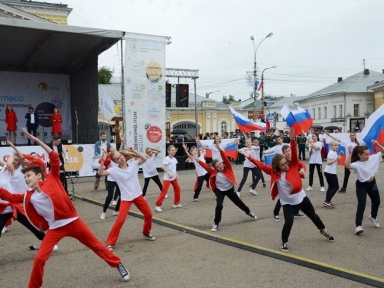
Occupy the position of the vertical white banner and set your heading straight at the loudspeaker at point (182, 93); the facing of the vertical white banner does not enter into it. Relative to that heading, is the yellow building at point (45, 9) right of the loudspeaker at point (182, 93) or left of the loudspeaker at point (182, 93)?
left

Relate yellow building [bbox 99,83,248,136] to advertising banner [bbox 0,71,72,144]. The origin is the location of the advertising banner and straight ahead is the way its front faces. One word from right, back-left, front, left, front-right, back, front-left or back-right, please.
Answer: left

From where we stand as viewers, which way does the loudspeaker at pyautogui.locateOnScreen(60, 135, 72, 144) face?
facing the viewer and to the right of the viewer

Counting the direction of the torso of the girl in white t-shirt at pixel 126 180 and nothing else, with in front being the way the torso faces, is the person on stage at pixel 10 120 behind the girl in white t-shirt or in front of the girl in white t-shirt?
behind

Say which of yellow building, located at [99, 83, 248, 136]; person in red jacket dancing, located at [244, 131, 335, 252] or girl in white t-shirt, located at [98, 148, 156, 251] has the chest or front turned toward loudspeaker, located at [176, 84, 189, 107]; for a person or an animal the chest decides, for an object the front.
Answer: the yellow building

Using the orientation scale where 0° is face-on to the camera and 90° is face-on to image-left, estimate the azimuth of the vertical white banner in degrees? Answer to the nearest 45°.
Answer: approximately 0°

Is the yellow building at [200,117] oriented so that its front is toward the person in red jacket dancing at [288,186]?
yes

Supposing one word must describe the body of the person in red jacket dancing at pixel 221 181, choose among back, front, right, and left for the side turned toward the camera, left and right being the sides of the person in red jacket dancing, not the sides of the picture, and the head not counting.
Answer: front

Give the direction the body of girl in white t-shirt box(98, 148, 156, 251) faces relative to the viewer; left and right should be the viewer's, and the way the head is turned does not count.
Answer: facing the viewer

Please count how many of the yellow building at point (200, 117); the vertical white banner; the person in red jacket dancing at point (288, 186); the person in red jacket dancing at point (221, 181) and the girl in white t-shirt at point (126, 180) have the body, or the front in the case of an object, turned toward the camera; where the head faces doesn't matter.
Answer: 5

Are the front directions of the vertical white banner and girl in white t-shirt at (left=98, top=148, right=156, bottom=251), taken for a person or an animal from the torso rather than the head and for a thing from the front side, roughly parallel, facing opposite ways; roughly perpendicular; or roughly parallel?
roughly parallel

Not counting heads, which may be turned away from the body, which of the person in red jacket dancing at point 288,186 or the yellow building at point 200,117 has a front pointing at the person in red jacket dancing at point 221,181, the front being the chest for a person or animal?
the yellow building

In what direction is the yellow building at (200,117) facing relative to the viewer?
toward the camera

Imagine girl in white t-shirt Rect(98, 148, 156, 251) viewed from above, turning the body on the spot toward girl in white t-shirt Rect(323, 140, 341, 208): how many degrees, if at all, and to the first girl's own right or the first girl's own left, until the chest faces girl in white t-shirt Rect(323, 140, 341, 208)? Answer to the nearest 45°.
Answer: approximately 90° to the first girl's own left

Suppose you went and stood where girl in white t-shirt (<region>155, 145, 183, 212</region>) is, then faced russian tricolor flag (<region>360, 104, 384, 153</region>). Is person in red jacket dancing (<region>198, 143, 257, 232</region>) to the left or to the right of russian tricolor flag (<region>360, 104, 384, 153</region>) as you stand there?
right

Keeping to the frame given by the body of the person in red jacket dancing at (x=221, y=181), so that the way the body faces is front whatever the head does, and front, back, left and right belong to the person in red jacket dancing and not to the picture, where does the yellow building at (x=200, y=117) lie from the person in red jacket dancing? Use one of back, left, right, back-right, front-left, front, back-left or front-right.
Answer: back

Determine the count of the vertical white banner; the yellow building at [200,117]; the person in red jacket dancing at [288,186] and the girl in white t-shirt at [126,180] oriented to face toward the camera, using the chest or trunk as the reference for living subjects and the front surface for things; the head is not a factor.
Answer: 4
